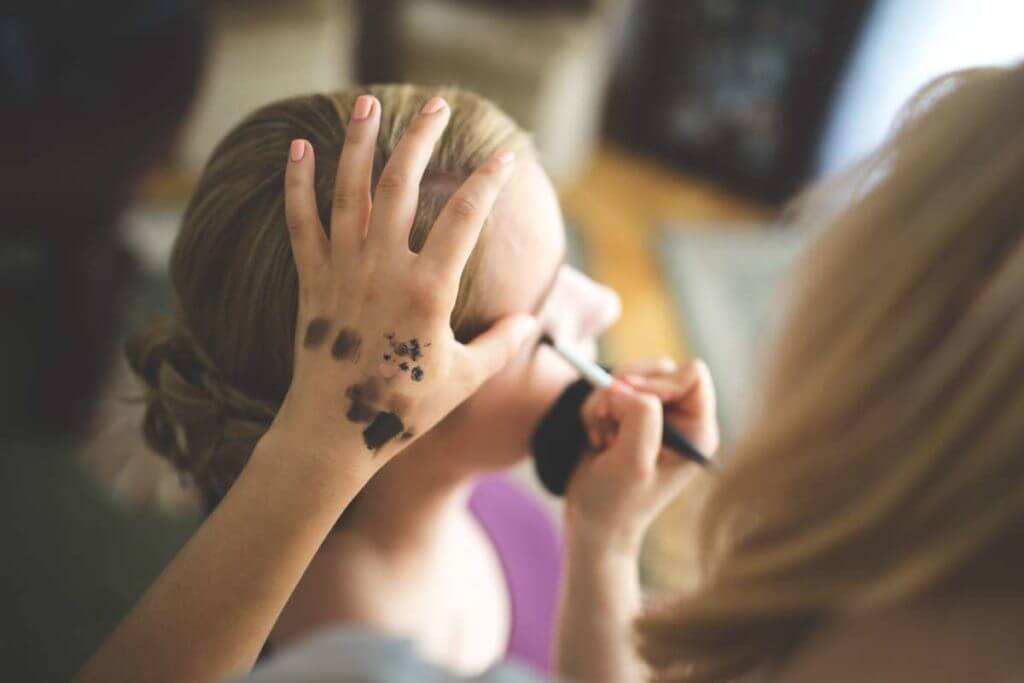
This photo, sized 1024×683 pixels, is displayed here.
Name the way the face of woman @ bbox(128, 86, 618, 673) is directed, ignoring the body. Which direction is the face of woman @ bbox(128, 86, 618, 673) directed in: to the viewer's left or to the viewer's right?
to the viewer's right

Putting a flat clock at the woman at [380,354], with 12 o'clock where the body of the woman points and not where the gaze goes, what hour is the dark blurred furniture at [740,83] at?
The dark blurred furniture is roughly at 10 o'clock from the woman.

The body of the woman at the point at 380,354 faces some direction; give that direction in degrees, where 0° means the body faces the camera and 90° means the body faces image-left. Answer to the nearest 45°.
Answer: approximately 270°
